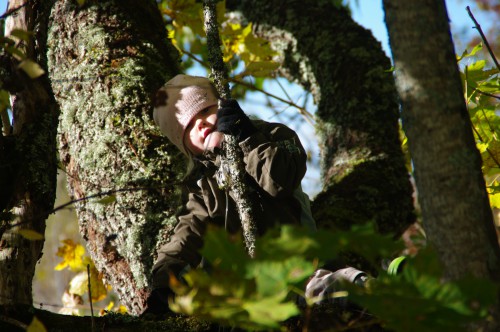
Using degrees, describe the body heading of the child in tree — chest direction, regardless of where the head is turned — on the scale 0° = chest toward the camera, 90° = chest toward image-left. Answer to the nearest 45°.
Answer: approximately 0°

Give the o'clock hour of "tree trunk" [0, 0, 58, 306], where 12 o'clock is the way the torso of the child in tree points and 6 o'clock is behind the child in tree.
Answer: The tree trunk is roughly at 1 o'clock from the child in tree.
